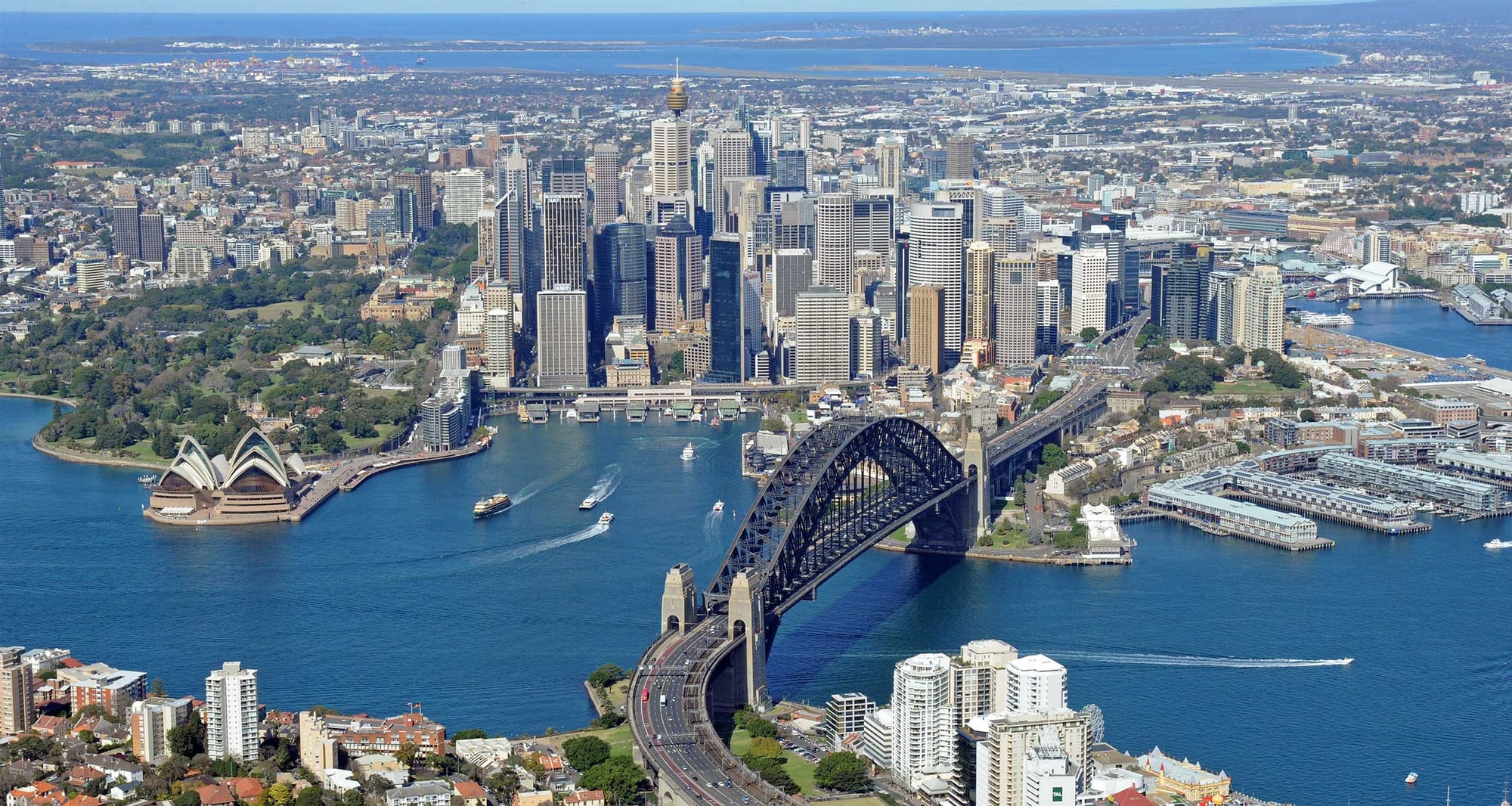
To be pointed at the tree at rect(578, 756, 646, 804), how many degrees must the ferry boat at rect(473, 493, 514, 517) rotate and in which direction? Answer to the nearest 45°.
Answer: approximately 45° to its left

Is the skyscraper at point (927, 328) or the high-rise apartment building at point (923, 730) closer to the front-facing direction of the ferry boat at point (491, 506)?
the high-rise apartment building

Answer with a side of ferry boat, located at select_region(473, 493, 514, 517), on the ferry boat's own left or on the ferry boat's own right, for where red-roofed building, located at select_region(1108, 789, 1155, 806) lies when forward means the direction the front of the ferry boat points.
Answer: on the ferry boat's own left

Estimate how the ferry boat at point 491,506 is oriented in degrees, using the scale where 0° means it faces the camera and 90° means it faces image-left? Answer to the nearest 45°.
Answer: approximately 45°

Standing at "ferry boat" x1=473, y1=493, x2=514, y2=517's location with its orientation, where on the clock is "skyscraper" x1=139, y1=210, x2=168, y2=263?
The skyscraper is roughly at 4 o'clock from the ferry boat.
